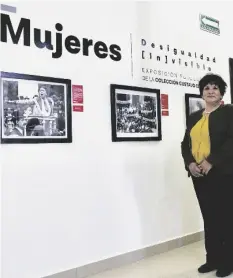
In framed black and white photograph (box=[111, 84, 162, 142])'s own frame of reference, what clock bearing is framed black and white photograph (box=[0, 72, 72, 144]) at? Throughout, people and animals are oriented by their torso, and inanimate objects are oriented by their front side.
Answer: framed black and white photograph (box=[0, 72, 72, 144]) is roughly at 3 o'clock from framed black and white photograph (box=[111, 84, 162, 142]).

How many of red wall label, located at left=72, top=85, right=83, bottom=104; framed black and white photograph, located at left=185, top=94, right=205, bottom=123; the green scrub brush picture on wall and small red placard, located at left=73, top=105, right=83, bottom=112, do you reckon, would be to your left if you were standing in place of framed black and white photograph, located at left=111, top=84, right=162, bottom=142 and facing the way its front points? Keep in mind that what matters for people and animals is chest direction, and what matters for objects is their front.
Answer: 2

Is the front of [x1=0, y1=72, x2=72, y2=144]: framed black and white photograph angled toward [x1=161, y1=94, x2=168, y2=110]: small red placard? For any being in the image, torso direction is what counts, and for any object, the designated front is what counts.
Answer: no

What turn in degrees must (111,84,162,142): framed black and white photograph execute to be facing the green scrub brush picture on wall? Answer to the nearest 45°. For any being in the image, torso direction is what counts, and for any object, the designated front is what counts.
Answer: approximately 90° to its left

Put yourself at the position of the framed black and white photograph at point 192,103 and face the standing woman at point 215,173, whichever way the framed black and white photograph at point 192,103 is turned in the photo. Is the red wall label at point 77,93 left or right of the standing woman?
right

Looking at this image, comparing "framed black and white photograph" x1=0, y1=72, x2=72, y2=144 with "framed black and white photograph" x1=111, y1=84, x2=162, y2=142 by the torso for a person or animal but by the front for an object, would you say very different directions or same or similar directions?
same or similar directions

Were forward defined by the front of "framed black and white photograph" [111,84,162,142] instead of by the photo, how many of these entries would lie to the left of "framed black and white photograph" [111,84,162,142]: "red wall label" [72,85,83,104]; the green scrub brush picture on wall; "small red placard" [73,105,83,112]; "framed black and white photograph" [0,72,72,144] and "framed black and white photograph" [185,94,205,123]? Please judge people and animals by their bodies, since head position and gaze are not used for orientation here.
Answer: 2

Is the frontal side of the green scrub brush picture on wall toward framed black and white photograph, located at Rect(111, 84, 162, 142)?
no

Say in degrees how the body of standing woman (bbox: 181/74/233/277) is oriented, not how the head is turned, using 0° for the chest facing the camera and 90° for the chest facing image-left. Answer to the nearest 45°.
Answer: approximately 45°

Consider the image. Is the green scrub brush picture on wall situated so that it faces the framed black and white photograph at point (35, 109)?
no

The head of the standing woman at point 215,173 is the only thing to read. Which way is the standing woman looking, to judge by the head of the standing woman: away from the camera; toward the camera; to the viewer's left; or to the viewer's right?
toward the camera

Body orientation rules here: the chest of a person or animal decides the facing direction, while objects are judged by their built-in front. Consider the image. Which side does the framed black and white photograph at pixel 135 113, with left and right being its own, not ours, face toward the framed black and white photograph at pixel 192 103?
left
